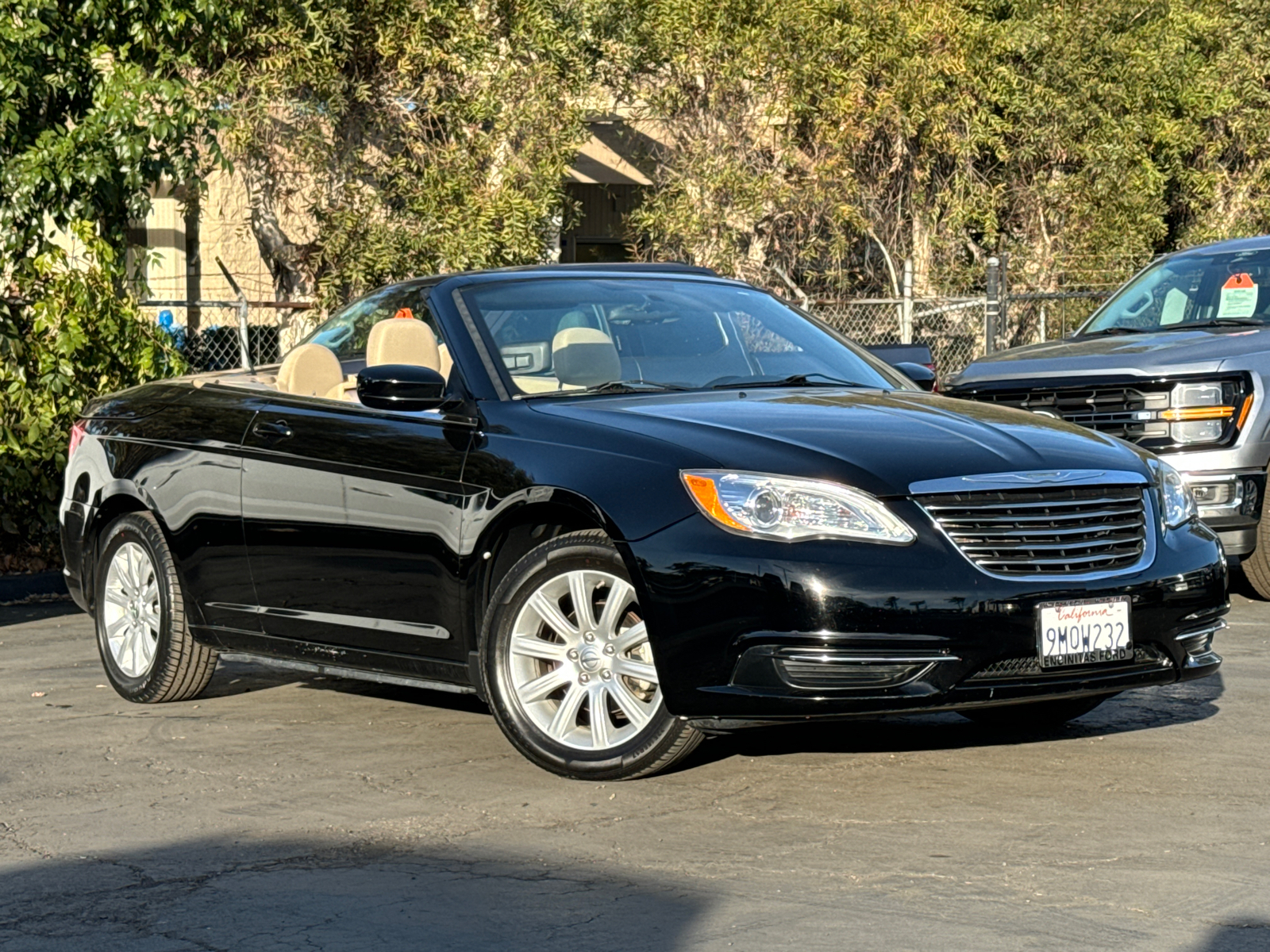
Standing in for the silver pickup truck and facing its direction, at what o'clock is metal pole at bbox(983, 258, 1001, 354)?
The metal pole is roughly at 4 o'clock from the silver pickup truck.

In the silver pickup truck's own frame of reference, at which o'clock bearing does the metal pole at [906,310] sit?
The metal pole is roughly at 4 o'clock from the silver pickup truck.

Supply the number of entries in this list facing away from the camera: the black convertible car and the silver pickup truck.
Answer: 0

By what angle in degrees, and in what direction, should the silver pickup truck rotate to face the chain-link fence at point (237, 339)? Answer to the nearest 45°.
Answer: approximately 90° to its right

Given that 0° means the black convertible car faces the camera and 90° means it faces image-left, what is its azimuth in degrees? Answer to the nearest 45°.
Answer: approximately 315°

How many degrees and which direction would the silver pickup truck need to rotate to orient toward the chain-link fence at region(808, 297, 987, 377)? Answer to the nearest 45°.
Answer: approximately 135° to its right

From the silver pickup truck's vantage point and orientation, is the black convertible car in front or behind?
in front

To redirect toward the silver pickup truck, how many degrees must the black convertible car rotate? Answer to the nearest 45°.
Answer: approximately 90° to its left

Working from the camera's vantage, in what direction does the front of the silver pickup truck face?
facing the viewer and to the left of the viewer

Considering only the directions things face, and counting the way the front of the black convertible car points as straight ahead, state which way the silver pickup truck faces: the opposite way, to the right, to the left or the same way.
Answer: to the right

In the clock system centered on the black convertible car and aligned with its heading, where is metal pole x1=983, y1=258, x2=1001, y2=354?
The metal pole is roughly at 8 o'clock from the black convertible car.
